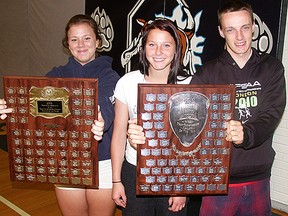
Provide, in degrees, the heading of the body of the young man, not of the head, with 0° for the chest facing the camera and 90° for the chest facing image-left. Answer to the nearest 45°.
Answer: approximately 0°
